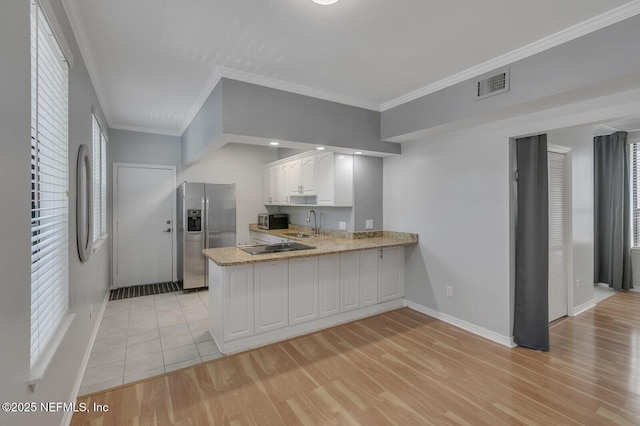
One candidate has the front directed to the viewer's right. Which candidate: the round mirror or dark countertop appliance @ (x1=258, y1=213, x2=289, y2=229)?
the round mirror

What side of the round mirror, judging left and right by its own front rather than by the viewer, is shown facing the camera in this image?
right

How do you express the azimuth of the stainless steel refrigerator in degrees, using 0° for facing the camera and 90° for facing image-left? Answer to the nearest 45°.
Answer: approximately 0°

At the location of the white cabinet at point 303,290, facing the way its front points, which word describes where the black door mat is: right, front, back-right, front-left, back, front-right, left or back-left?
back

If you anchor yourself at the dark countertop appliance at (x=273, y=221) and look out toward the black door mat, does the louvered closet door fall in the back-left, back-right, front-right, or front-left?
back-left

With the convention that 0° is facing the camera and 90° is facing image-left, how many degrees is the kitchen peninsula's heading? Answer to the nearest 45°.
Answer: approximately 315°

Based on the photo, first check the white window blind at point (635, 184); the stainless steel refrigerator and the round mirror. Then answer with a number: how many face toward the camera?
2

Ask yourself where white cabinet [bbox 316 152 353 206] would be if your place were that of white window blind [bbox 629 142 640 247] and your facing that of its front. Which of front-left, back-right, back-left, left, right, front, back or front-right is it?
front-right

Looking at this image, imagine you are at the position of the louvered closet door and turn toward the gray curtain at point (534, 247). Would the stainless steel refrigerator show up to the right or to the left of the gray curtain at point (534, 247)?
right

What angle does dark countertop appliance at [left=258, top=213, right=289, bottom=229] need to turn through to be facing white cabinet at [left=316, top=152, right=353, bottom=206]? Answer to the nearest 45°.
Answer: approximately 90° to its left

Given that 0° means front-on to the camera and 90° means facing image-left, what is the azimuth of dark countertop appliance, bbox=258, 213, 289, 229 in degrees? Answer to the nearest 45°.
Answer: approximately 45°
